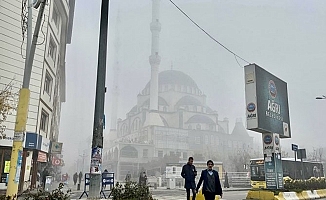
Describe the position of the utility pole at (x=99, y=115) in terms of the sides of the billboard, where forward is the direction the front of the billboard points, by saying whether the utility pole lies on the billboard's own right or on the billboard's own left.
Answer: on the billboard's own right

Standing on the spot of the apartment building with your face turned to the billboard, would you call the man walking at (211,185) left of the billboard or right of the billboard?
right

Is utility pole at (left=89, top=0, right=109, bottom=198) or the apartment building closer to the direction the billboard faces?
the utility pole

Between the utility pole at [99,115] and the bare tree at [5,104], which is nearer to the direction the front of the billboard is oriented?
the utility pole

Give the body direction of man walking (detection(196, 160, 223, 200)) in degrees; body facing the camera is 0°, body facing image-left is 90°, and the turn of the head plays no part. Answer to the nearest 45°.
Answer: approximately 0°

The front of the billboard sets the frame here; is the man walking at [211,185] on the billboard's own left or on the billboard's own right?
on the billboard's own right
